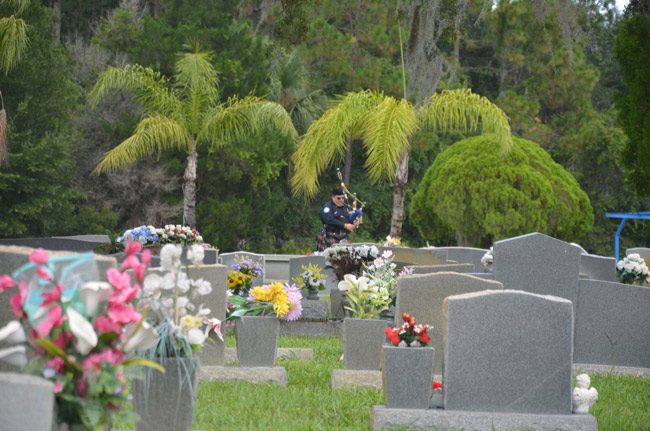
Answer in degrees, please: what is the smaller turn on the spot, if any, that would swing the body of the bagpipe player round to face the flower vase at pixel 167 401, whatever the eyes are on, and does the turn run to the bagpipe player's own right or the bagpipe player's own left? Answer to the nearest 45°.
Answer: approximately 45° to the bagpipe player's own right

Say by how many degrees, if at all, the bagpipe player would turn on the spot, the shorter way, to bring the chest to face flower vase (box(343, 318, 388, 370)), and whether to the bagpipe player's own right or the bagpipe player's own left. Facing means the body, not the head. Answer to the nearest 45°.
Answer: approximately 45° to the bagpipe player's own right

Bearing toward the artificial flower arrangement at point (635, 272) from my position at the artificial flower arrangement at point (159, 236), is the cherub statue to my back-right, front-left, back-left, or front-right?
front-right

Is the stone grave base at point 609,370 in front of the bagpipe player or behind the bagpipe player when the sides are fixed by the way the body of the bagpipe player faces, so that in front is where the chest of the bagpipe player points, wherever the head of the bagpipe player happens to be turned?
in front
